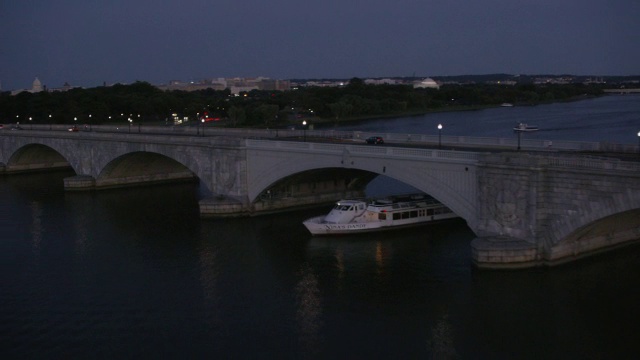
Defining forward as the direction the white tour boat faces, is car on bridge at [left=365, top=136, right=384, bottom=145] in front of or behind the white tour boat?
behind

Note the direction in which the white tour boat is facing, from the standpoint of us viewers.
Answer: facing the viewer and to the left of the viewer
